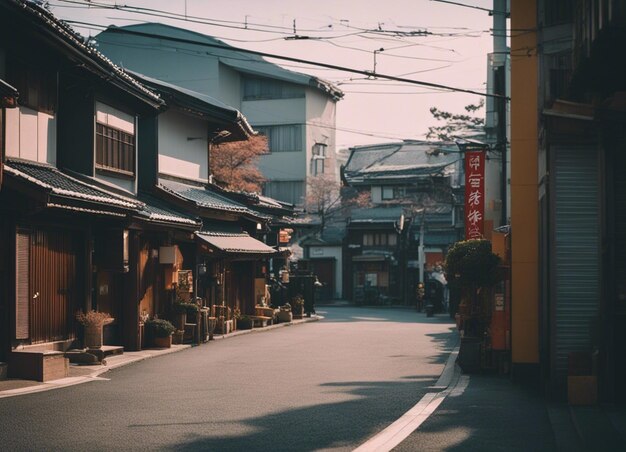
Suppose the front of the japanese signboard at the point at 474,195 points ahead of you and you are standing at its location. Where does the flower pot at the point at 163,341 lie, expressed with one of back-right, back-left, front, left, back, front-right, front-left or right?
front-right

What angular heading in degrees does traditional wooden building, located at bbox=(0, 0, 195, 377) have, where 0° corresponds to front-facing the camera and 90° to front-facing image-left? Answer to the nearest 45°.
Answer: approximately 315°

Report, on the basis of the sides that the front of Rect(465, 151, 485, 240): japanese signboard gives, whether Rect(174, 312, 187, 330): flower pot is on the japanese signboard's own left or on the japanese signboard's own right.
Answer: on the japanese signboard's own right

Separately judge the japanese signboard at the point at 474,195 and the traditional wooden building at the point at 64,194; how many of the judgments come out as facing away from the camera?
0

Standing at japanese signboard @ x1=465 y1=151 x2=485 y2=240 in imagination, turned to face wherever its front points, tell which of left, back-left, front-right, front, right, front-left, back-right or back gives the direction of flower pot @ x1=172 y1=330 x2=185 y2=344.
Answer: front-right

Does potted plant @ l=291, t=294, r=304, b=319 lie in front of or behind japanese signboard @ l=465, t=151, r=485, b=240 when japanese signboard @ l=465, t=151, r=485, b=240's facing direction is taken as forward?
behind

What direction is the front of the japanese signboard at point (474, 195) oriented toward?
toward the camera

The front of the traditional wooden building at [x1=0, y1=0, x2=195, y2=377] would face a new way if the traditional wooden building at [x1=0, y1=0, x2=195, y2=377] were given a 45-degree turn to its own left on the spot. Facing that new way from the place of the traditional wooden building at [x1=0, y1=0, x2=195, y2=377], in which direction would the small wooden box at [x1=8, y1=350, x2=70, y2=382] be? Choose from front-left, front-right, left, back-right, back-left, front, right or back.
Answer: right

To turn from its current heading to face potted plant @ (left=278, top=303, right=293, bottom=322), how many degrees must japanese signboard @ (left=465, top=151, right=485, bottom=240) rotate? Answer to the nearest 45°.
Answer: approximately 135° to its right
